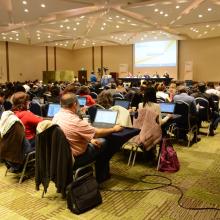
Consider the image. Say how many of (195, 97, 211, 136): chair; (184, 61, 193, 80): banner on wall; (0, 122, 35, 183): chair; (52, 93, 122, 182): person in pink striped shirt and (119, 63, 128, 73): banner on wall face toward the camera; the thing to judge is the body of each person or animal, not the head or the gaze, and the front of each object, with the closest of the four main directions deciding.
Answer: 2

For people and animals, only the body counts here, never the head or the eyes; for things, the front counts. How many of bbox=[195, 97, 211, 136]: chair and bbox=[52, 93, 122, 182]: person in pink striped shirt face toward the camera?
0

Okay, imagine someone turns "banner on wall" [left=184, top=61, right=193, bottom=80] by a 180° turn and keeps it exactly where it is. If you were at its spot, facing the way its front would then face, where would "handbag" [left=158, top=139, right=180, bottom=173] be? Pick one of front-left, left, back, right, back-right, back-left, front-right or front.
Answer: back

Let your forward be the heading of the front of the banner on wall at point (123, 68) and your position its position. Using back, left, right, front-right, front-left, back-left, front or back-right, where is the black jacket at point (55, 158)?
front

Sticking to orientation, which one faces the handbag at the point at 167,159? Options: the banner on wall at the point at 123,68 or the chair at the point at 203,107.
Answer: the banner on wall

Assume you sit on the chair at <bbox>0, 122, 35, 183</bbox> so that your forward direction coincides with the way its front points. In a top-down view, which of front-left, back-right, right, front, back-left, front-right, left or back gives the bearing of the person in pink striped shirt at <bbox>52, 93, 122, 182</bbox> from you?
right

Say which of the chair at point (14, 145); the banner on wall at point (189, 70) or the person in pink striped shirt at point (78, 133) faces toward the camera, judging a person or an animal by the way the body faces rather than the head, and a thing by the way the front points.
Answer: the banner on wall

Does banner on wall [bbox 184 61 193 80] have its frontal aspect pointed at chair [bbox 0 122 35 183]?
yes

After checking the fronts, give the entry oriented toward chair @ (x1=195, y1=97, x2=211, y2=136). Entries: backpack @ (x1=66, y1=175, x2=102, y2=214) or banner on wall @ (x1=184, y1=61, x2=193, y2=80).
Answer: the banner on wall

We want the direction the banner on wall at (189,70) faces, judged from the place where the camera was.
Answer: facing the viewer

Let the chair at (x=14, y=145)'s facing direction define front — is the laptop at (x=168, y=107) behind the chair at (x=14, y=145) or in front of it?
in front

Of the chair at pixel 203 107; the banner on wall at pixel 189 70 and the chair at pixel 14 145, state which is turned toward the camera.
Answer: the banner on wall

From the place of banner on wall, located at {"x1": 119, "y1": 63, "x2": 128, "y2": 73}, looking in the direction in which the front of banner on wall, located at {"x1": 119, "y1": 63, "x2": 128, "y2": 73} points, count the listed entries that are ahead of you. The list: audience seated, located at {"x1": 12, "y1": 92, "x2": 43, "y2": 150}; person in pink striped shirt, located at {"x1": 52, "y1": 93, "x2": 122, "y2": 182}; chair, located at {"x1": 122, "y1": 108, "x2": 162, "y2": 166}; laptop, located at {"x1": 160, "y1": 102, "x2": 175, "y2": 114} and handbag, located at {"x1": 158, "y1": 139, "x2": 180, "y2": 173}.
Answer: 5

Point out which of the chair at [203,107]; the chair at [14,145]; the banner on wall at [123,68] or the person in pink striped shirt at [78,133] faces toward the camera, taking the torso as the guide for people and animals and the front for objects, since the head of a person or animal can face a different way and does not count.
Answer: the banner on wall

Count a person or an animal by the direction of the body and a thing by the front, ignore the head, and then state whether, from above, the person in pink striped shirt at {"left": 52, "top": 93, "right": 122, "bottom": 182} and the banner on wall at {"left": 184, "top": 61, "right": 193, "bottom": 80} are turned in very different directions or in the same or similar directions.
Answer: very different directions

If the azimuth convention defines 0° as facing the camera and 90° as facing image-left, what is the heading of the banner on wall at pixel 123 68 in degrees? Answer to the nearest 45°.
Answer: approximately 0°
